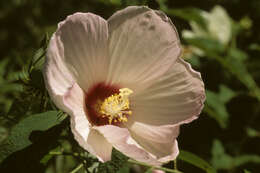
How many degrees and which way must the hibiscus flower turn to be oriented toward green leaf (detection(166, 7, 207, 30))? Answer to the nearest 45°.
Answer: approximately 90° to its left

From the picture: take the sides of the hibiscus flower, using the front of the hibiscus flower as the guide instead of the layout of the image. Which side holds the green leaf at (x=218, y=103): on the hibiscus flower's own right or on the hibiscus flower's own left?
on the hibiscus flower's own left

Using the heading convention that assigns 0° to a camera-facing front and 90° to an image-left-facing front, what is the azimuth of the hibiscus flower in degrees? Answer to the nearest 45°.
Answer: approximately 315°

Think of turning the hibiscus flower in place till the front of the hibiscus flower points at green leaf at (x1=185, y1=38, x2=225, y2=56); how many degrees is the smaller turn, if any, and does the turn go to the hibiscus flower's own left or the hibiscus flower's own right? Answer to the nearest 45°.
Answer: approximately 90° to the hibiscus flower's own left
